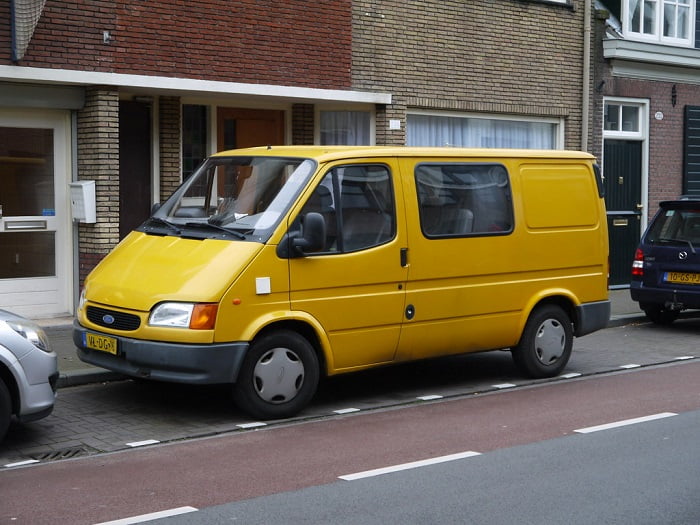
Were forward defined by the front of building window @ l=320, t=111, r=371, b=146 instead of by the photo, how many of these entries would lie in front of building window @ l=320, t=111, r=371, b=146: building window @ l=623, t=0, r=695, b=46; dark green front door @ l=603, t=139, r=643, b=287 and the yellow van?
1

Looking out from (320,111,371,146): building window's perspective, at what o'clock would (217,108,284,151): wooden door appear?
The wooden door is roughly at 2 o'clock from the building window.

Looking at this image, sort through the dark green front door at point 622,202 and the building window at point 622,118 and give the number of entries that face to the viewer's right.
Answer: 0

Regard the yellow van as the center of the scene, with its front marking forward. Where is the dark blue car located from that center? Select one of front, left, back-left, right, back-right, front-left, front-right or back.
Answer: back

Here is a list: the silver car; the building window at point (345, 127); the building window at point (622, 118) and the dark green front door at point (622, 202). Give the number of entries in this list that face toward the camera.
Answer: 3

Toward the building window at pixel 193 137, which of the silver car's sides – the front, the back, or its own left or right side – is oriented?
left

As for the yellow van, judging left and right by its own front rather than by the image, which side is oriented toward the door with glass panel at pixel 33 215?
right

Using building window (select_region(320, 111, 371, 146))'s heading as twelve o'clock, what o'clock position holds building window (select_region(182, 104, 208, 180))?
building window (select_region(182, 104, 208, 180)) is roughly at 2 o'clock from building window (select_region(320, 111, 371, 146)).

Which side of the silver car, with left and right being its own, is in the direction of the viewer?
right

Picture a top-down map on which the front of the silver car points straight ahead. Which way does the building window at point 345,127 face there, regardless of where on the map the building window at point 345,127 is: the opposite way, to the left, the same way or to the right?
to the right

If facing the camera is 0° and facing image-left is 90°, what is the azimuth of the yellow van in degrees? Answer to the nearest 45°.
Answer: approximately 45°

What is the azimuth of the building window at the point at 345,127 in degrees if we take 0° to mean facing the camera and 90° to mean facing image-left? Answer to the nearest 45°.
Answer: approximately 0°

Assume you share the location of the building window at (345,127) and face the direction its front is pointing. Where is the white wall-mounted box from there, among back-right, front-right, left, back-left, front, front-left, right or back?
front-right
